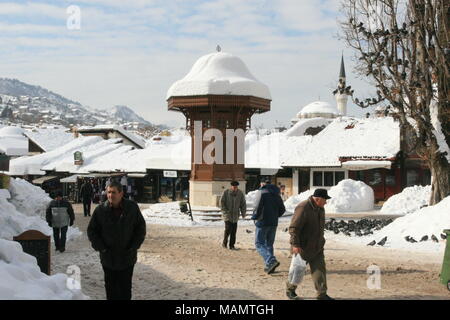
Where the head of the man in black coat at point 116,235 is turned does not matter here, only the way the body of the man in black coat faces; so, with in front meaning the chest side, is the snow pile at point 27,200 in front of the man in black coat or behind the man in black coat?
behind

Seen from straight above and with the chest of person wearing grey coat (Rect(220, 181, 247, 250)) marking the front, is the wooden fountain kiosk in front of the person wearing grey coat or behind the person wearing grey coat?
behind

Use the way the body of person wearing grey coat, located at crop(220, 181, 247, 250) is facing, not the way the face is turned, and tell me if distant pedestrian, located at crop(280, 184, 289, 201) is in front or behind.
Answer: behind

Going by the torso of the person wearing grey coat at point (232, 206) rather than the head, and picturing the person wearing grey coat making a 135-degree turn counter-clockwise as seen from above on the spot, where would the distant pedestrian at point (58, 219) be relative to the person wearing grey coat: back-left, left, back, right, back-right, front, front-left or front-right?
back-left

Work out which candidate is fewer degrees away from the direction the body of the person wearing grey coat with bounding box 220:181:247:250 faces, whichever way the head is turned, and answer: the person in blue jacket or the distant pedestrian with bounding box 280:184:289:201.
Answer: the person in blue jacket
